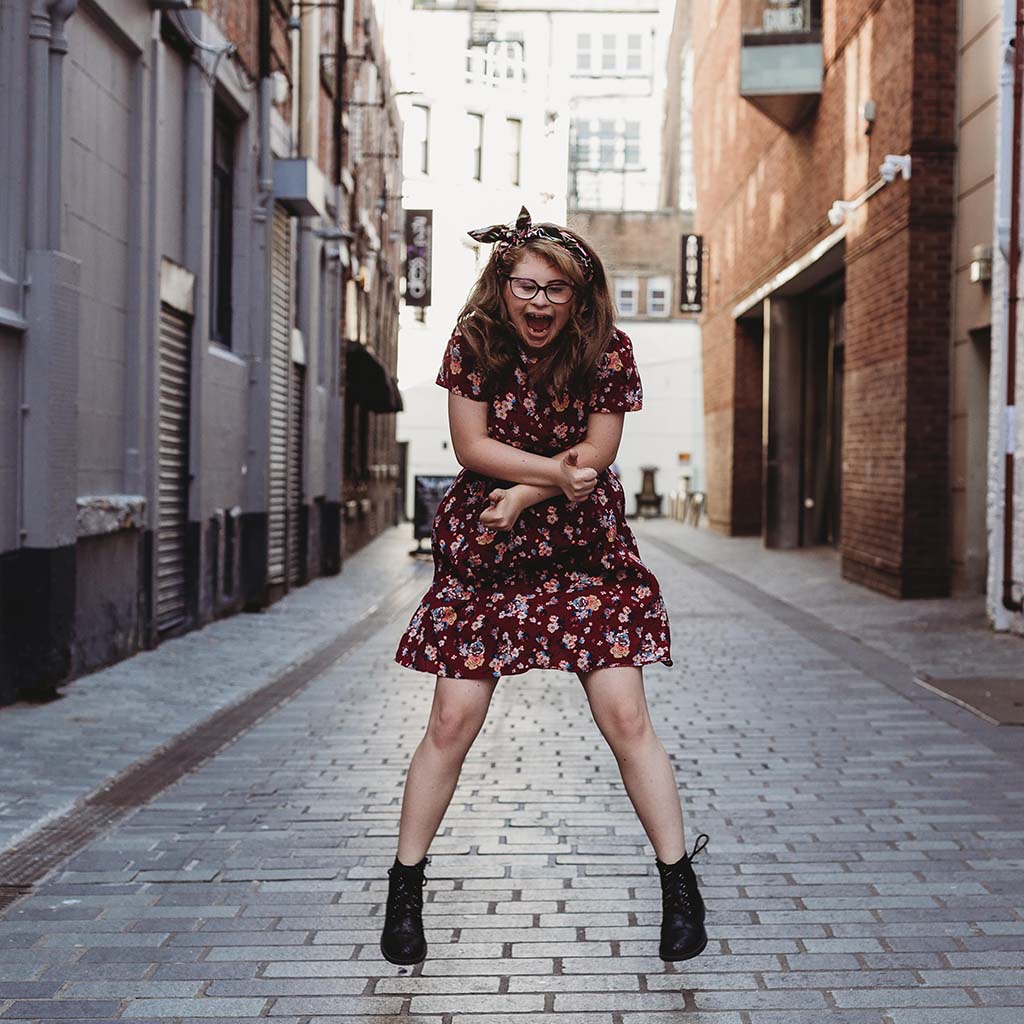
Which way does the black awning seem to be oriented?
to the viewer's right

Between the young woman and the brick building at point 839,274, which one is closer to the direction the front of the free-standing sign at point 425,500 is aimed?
the young woman

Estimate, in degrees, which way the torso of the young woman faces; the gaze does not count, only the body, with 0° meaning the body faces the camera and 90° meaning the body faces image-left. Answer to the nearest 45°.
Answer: approximately 0°

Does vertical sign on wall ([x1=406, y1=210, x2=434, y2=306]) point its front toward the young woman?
yes

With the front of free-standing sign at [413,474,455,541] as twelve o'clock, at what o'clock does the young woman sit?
The young woman is roughly at 12 o'clock from the free-standing sign.

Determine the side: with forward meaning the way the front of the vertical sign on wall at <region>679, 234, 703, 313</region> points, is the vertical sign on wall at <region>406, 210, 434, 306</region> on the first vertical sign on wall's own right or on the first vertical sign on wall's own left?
on the first vertical sign on wall's own right
